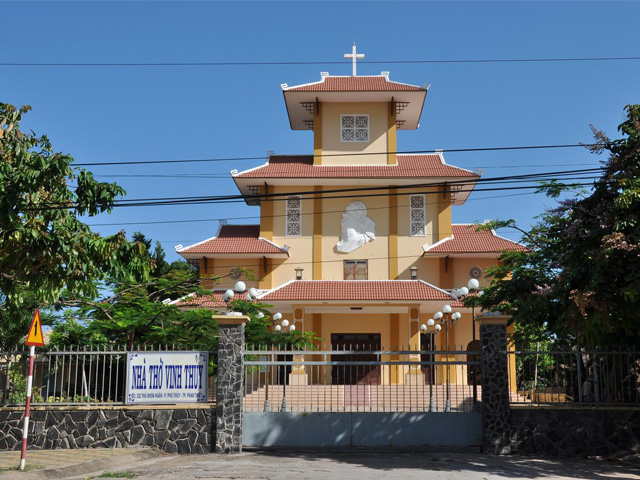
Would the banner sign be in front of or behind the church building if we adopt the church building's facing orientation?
in front

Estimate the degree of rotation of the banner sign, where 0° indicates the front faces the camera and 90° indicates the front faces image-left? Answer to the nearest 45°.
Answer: approximately 0°

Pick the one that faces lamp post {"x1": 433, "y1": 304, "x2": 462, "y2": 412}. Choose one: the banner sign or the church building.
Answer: the church building

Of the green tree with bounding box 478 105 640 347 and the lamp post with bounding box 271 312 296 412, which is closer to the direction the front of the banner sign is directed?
the green tree

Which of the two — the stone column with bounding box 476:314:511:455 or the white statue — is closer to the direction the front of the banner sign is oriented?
the stone column

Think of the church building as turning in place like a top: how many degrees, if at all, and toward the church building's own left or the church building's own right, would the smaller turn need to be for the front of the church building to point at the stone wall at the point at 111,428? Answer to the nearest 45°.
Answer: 0° — it already faces it

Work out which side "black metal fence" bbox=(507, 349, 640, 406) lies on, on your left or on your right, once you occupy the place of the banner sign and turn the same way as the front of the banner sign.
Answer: on your left

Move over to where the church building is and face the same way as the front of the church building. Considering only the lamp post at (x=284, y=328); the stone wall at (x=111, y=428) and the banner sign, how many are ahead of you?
3

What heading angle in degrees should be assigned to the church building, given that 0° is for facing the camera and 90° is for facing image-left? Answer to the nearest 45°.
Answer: approximately 0°

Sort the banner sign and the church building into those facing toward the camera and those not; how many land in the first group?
2

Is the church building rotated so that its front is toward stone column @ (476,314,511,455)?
yes

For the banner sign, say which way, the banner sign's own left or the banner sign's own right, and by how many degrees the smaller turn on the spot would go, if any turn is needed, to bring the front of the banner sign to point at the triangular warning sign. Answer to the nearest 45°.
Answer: approximately 45° to the banner sign's own right

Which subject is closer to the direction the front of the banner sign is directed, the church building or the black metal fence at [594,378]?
the black metal fence
